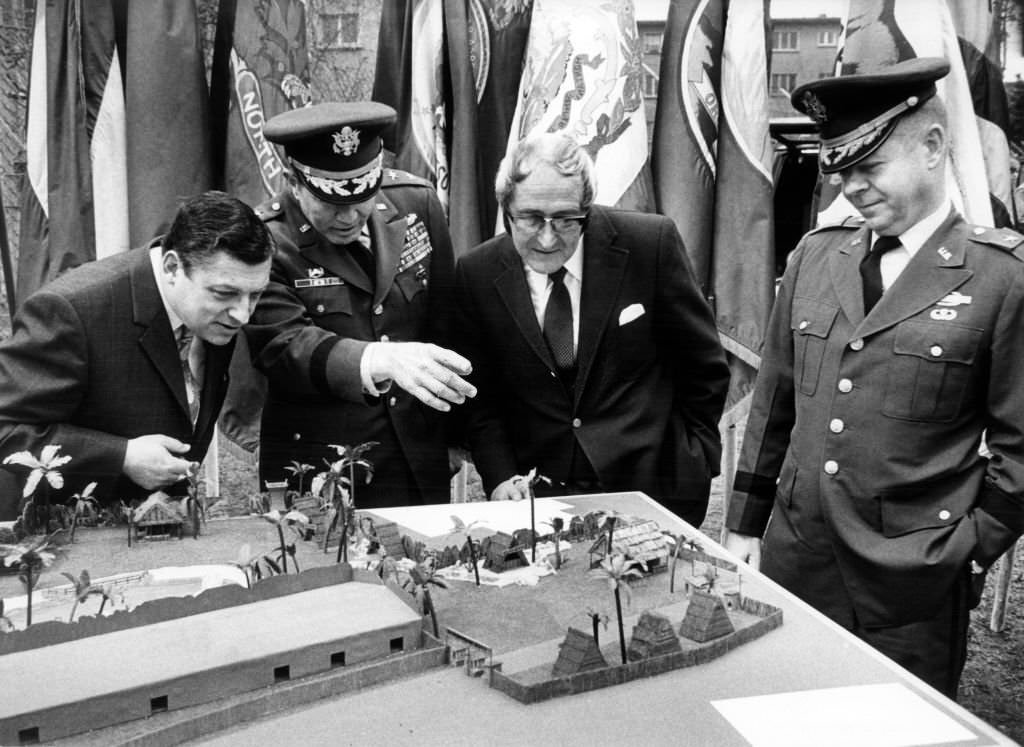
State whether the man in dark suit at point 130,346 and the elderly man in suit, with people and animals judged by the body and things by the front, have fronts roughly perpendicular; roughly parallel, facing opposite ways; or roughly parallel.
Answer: roughly perpendicular

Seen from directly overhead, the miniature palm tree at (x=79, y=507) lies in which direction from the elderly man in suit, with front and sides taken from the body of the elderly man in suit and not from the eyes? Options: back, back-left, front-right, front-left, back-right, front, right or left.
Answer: front-right

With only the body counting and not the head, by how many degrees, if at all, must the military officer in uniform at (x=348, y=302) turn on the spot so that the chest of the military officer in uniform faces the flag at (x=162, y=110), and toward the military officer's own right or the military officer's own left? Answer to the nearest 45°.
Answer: approximately 135° to the military officer's own right

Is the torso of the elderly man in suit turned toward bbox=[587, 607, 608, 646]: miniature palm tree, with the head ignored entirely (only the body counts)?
yes

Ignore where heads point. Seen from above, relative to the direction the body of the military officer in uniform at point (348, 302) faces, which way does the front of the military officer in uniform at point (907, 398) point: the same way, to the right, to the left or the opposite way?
to the right

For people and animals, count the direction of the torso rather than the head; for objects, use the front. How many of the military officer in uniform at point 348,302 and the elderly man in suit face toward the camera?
2

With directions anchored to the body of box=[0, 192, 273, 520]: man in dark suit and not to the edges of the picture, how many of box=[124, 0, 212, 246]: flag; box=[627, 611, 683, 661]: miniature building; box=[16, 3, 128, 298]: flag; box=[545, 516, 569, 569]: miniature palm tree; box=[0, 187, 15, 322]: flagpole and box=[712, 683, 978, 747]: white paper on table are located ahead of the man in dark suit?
3

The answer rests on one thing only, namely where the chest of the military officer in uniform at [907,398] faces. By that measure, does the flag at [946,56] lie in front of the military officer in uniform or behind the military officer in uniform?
behind

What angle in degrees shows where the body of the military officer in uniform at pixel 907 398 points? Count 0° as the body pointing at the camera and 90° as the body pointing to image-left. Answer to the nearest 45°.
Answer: approximately 45°

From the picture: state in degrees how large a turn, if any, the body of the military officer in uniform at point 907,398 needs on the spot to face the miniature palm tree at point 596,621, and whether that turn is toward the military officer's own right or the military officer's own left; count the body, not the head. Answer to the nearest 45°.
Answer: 0° — they already face it

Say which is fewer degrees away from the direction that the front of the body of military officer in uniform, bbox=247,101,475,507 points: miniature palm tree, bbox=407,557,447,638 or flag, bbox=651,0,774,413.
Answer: the miniature palm tree

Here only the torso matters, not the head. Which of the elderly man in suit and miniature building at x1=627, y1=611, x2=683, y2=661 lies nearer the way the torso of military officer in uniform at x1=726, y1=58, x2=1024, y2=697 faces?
the miniature building

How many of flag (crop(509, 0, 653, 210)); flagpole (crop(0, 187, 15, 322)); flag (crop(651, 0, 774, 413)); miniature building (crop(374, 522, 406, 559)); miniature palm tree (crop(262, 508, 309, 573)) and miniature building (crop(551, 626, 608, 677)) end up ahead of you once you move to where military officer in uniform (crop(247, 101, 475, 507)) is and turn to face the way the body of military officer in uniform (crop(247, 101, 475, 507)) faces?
3
